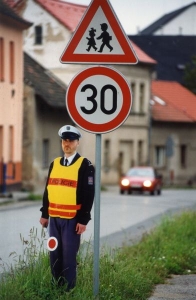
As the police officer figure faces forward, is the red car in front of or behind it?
behind

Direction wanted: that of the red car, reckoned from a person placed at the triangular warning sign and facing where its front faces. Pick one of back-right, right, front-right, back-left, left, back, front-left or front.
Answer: back

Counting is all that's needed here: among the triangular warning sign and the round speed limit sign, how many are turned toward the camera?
2

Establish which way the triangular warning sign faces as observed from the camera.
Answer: facing the viewer

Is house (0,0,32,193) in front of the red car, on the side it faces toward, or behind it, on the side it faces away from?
in front

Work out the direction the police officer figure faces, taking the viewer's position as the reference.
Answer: facing the viewer and to the left of the viewer
